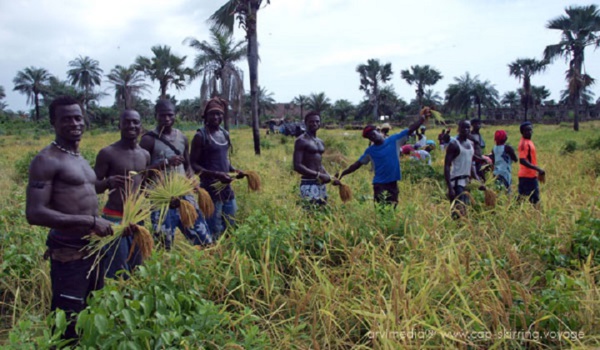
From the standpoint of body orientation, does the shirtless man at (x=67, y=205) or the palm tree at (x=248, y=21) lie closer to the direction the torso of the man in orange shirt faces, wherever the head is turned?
the shirtless man

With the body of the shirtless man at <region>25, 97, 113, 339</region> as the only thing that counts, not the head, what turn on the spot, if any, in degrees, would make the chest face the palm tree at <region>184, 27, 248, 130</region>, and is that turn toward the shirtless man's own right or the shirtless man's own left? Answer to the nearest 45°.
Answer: approximately 135° to the shirtless man's own left

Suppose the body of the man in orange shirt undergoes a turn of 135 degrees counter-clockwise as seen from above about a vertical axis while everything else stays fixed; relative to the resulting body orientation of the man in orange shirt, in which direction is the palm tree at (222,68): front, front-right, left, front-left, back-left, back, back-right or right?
front-left

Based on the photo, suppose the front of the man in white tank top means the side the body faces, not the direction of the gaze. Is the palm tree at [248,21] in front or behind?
behind

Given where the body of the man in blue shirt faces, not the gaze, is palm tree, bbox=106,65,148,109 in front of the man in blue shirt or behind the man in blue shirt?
behind

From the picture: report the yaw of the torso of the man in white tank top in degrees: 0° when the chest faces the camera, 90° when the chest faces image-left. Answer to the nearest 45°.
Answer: approximately 315°

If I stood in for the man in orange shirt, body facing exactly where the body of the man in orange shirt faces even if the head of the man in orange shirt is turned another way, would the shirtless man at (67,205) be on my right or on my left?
on my right

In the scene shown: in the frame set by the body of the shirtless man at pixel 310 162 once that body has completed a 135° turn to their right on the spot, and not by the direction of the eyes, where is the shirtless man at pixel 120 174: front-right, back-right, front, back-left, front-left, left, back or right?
front-left

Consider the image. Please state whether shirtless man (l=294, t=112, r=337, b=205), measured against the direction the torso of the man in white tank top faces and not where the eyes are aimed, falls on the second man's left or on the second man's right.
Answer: on the second man's right

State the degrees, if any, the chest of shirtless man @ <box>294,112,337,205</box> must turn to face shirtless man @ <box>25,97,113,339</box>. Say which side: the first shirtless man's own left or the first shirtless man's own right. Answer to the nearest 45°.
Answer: approximately 90° to the first shirtless man's own right

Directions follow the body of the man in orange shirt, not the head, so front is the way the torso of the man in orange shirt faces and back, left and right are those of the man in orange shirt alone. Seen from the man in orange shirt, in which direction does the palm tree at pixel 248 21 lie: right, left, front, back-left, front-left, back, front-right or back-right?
back

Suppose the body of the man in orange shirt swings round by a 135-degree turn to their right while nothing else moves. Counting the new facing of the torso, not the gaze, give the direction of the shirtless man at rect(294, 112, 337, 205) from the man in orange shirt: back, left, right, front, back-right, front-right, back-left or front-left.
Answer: front-left

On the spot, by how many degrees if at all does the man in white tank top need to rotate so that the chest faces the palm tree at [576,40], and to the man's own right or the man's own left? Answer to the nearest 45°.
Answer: approximately 135° to the man's own left
